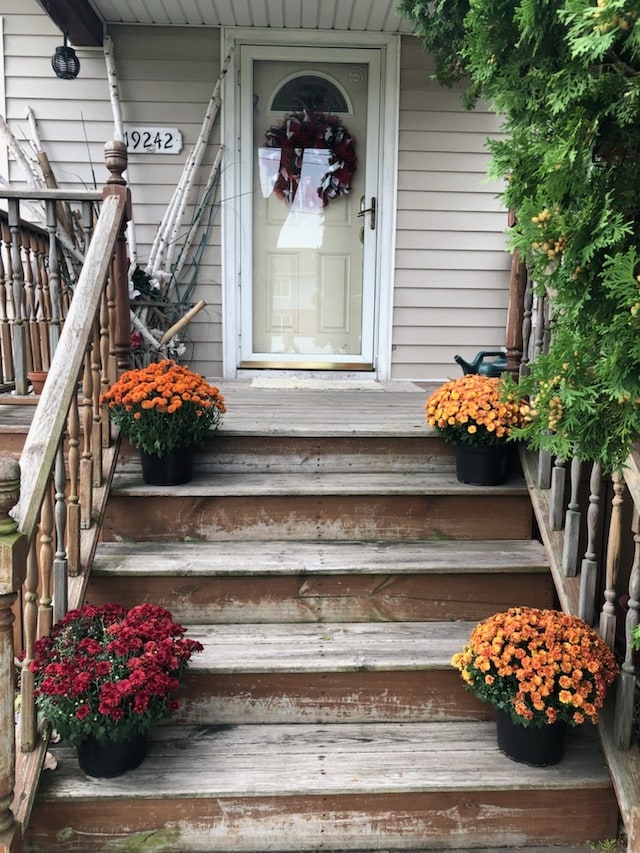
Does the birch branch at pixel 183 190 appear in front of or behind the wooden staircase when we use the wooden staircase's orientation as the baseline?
behind

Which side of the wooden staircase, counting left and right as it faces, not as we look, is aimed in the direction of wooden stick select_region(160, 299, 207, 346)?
back

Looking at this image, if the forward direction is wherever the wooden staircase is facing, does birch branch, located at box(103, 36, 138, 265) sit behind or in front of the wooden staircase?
behind

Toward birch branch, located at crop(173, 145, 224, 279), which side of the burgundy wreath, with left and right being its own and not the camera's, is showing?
right

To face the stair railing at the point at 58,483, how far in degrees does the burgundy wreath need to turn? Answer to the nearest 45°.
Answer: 0° — it already faces it

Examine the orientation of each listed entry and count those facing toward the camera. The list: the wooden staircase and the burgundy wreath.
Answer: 2

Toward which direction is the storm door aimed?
toward the camera

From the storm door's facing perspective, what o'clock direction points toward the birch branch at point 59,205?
The birch branch is roughly at 2 o'clock from the storm door.

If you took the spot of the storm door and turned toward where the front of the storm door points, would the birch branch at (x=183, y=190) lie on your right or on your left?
on your right

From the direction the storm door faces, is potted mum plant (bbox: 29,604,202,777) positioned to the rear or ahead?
ahead

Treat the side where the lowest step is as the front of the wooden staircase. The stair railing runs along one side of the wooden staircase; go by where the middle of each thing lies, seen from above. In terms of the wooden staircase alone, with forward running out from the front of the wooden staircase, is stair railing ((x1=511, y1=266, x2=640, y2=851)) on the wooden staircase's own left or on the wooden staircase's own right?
on the wooden staircase's own left

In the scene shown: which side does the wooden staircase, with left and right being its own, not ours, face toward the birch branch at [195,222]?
back

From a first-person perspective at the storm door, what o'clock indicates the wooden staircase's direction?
The wooden staircase is roughly at 12 o'clock from the storm door.

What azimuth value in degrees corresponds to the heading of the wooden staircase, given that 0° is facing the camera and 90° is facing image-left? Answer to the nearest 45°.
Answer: approximately 0°

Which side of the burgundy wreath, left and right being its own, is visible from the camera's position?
front

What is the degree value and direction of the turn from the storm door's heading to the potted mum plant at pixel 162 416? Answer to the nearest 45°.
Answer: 0° — it already faces it
